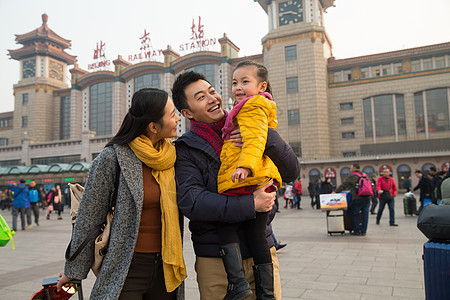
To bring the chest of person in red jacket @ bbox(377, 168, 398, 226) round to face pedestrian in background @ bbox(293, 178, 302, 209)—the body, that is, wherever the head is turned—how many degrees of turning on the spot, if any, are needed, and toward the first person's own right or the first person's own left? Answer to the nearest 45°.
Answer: approximately 135° to the first person's own right

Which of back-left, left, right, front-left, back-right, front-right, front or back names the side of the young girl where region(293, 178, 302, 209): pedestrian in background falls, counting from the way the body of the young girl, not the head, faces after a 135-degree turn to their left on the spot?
left

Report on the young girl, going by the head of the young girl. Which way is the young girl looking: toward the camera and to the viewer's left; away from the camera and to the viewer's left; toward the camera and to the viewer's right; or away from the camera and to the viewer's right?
toward the camera and to the viewer's left

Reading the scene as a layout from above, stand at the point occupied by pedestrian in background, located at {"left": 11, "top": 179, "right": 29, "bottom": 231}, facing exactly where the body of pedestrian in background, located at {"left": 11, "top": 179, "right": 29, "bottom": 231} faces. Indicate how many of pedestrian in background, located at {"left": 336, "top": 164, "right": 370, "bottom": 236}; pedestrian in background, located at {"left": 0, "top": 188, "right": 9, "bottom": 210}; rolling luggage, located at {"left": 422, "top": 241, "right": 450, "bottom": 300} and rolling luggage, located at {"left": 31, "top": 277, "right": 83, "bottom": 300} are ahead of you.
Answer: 1

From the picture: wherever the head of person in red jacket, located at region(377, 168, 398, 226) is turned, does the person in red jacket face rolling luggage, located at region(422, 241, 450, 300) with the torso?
yes

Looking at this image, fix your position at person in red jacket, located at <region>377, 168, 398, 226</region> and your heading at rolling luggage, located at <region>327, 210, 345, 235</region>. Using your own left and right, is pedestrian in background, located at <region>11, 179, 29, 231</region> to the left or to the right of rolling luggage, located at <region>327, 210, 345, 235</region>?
right

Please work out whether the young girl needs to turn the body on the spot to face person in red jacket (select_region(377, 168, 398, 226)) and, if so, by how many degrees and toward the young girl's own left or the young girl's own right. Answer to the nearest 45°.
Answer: approximately 180°

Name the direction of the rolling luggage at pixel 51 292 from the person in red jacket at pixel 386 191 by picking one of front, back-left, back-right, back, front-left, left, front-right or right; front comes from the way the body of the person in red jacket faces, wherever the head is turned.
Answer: front

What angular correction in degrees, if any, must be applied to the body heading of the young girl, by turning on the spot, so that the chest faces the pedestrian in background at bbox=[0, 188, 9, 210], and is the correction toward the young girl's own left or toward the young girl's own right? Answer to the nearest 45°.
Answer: approximately 90° to the young girl's own right

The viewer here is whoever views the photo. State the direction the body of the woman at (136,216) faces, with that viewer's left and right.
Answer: facing the viewer and to the right of the viewer

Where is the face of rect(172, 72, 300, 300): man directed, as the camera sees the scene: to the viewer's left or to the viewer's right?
to the viewer's right

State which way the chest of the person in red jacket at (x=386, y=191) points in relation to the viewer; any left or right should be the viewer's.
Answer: facing the viewer

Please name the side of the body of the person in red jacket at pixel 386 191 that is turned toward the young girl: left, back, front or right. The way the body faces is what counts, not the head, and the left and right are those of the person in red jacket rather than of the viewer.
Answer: front
